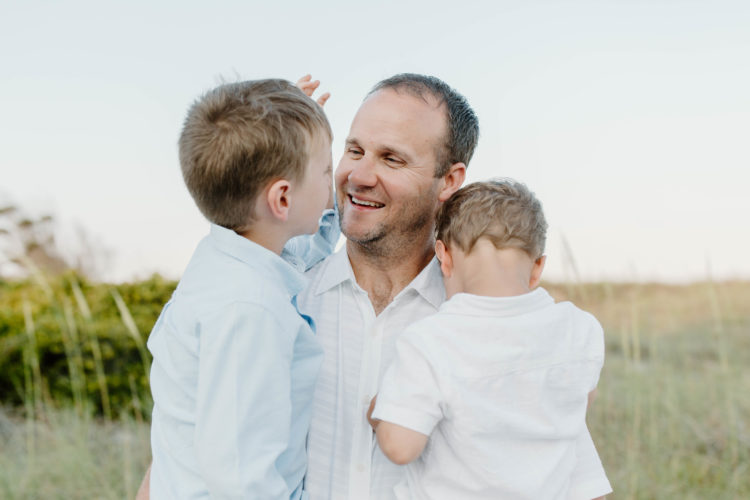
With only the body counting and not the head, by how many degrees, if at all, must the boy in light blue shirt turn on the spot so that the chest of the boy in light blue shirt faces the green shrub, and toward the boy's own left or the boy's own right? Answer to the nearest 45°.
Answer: approximately 45° to the boy's own left

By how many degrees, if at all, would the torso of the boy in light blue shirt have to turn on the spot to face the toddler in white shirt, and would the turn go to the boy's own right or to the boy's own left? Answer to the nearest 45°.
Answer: approximately 45° to the boy's own right

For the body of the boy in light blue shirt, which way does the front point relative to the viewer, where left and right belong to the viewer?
facing away from the viewer and to the right of the viewer

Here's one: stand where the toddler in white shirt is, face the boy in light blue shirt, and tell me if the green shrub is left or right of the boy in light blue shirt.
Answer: right

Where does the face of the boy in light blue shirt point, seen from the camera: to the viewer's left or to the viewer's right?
to the viewer's right

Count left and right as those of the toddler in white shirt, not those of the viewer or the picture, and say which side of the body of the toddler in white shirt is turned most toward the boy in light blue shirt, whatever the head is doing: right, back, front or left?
left

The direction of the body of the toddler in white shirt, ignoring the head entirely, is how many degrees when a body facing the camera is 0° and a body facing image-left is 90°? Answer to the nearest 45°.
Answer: approximately 180°
